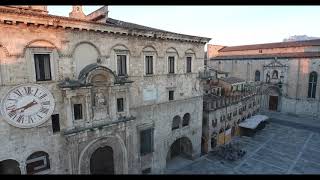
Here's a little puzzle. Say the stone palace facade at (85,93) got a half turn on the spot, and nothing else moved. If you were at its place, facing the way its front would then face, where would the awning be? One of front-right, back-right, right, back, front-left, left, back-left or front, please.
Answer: right

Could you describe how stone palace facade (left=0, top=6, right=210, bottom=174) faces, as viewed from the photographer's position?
facing the viewer and to the right of the viewer
